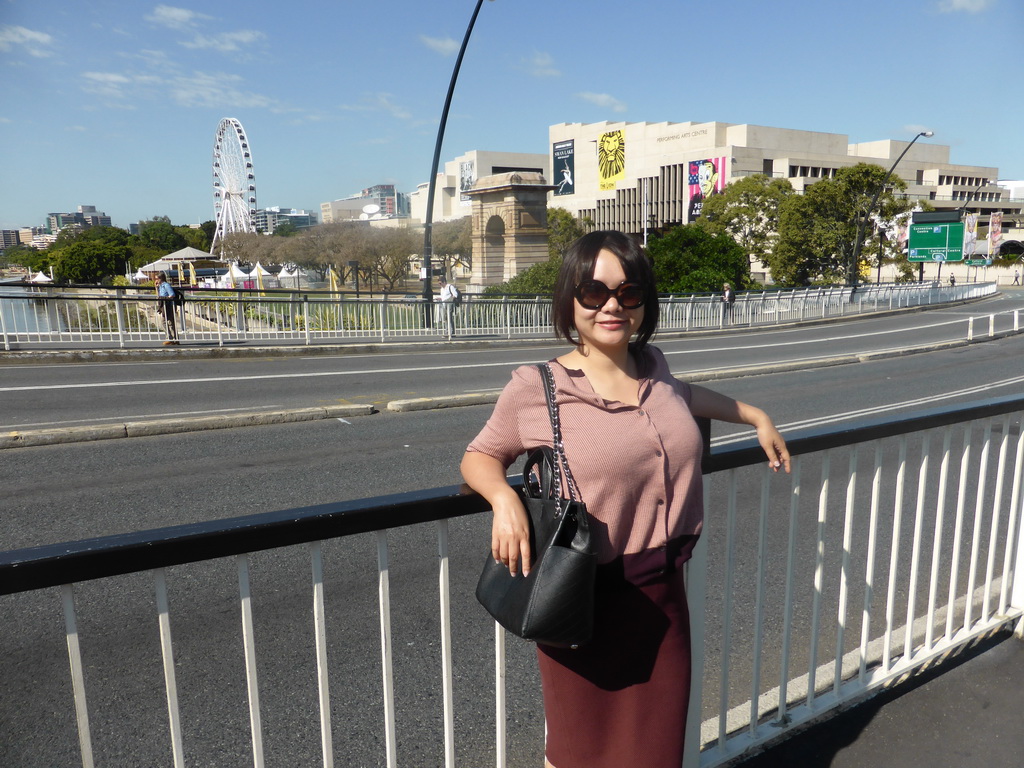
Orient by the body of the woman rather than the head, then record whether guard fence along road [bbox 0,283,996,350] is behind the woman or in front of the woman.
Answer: behind

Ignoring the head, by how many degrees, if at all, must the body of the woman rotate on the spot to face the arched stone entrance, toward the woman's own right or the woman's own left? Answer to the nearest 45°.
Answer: approximately 135° to the woman's own left

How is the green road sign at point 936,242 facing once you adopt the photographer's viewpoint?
facing the viewer

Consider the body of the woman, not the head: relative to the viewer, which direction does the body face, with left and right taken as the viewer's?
facing the viewer and to the right of the viewer

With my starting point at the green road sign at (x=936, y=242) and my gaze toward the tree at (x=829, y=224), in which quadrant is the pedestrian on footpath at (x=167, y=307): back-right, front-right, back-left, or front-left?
front-left

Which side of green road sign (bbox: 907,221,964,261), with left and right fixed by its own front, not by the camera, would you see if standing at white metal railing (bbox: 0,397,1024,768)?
front

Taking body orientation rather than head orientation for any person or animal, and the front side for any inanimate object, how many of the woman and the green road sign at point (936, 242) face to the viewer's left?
0

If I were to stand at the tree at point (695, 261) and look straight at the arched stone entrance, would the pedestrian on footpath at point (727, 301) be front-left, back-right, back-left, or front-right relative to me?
back-left

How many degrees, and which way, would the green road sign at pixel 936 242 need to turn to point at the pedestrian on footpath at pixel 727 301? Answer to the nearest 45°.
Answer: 0° — it already faces them

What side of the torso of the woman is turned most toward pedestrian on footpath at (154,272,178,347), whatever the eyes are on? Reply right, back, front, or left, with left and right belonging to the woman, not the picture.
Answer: back

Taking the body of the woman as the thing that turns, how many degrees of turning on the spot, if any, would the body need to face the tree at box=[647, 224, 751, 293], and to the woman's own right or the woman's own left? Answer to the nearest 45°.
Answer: approximately 135° to the woman's own left

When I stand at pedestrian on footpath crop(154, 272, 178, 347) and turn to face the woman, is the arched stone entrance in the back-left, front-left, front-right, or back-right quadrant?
back-left
